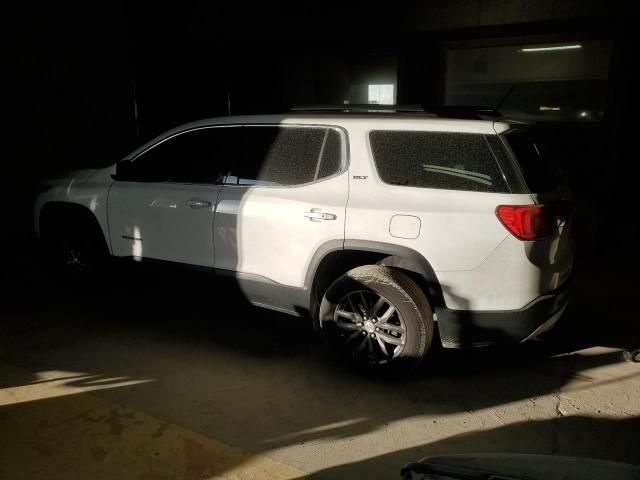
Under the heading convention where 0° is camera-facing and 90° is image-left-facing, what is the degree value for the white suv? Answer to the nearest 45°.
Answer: approximately 135°

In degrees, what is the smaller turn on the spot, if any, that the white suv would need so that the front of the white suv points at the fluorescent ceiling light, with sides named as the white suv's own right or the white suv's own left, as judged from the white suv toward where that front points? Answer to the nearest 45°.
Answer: approximately 90° to the white suv's own right
